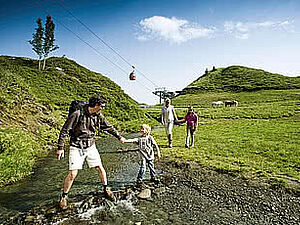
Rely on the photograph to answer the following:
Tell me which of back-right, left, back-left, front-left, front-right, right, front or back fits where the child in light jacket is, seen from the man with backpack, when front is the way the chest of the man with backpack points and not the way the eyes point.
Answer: left

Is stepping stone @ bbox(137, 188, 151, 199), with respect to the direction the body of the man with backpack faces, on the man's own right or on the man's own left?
on the man's own left
